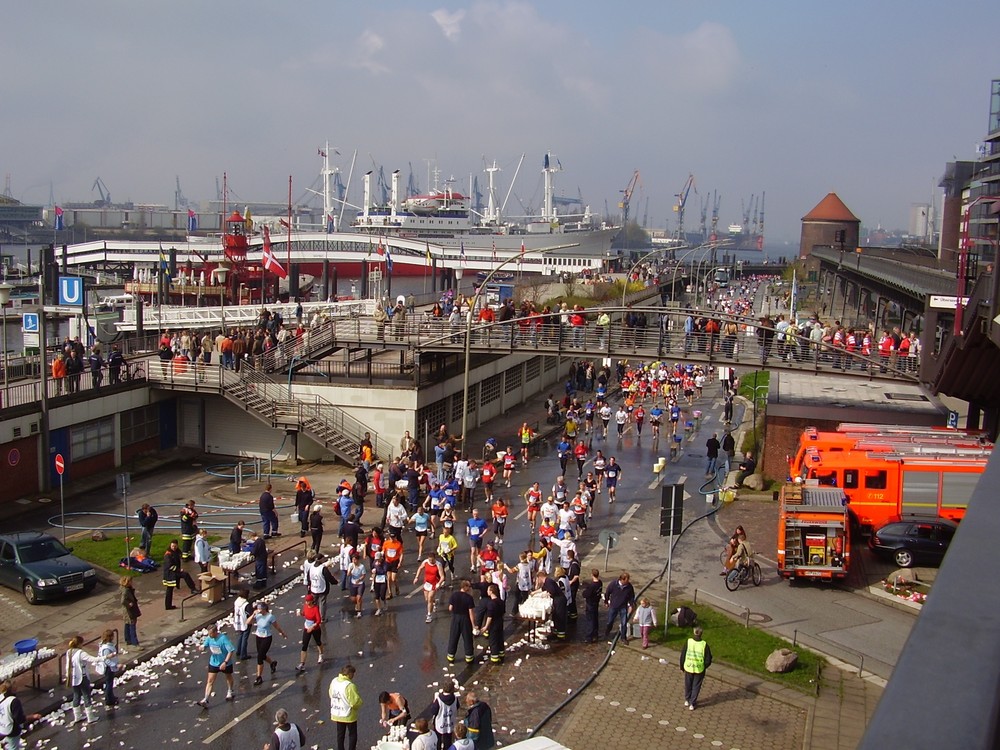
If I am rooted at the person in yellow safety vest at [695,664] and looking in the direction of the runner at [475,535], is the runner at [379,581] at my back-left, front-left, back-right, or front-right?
front-left

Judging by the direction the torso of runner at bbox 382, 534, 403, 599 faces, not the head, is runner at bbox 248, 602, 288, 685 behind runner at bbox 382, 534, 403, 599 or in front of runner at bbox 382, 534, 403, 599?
in front

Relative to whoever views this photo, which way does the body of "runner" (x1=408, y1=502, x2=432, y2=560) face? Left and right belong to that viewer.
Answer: facing the viewer

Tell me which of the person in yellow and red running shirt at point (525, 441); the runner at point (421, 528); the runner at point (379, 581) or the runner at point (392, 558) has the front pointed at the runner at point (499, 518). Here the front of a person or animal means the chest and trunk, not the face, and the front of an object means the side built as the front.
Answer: the person in yellow and red running shirt

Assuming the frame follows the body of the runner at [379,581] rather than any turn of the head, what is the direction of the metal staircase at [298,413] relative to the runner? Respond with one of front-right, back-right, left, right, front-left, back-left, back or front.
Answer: back

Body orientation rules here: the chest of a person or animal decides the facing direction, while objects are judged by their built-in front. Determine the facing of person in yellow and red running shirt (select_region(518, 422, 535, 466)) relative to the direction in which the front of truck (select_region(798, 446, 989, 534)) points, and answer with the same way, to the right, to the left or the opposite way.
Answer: to the left

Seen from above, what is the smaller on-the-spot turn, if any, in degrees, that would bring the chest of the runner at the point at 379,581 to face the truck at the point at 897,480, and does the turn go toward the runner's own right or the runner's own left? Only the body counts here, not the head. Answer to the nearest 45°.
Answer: approximately 90° to the runner's own left

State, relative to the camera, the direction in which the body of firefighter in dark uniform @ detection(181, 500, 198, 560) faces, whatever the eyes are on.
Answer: to the viewer's right

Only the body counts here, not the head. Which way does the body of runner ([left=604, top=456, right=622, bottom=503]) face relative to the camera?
toward the camera

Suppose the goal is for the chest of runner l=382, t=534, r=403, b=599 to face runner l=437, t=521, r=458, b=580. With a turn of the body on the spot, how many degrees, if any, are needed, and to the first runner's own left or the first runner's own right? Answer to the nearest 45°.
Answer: approximately 135° to the first runner's own left

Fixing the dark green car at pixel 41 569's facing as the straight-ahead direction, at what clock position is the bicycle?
The bicycle is roughly at 11 o'clock from the dark green car.

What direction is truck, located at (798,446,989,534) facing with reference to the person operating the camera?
facing to the left of the viewer

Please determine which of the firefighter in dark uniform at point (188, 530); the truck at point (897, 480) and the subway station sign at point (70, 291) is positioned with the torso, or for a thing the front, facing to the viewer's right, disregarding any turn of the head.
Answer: the firefighter in dark uniform

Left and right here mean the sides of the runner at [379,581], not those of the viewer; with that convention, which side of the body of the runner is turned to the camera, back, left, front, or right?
front

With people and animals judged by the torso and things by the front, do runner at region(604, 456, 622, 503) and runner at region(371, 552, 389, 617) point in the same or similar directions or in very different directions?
same or similar directions

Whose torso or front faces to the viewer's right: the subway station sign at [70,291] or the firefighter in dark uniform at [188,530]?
the firefighter in dark uniform
